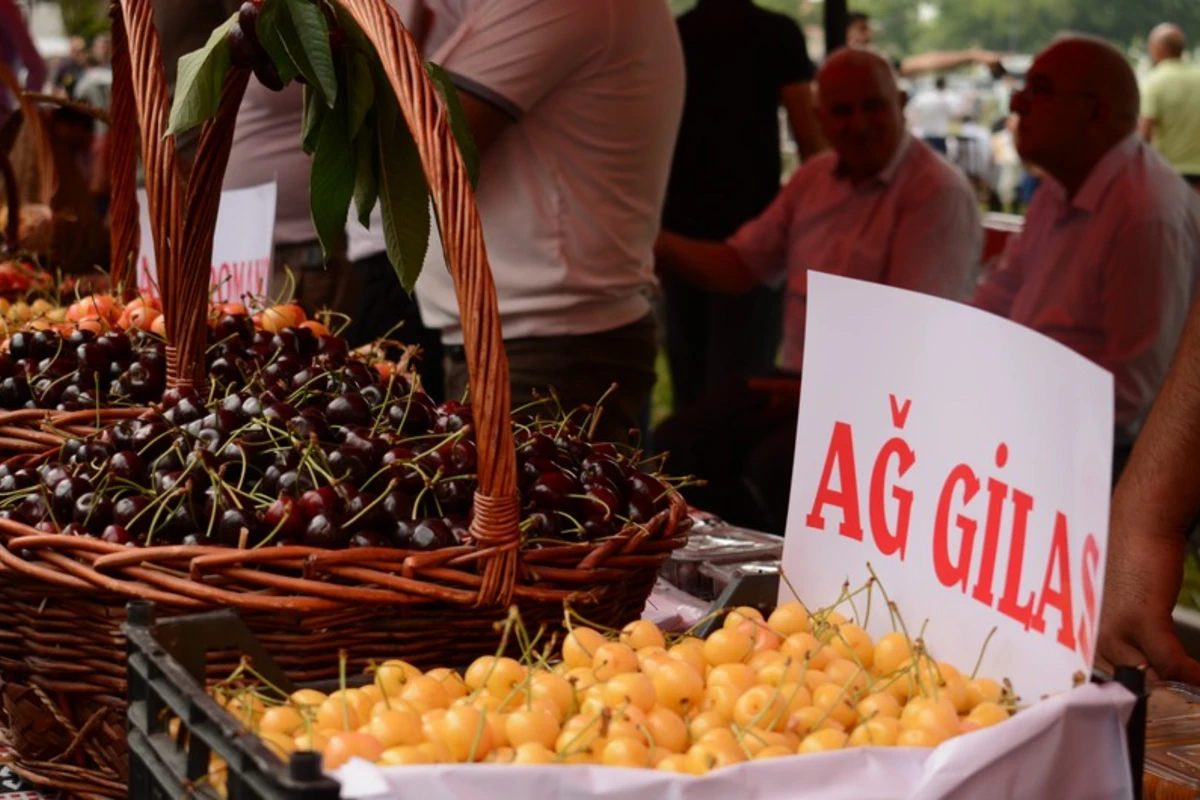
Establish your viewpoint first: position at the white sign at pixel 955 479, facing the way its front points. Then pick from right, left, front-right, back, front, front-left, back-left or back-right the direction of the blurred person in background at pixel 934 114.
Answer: back-right

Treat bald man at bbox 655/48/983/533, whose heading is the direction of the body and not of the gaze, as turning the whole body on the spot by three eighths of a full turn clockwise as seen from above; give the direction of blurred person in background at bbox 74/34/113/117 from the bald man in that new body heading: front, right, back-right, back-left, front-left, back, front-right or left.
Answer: front-left

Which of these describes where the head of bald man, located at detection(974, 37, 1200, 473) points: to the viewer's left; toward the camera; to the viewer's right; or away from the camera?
to the viewer's left

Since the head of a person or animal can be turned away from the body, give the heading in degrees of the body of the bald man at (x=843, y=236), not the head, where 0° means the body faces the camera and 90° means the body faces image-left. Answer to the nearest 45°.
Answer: approximately 45°

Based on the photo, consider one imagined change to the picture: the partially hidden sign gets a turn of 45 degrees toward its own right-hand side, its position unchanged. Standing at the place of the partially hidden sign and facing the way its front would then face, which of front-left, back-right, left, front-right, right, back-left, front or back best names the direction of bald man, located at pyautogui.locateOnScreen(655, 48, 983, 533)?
back

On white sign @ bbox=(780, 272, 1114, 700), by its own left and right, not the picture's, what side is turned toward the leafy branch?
right

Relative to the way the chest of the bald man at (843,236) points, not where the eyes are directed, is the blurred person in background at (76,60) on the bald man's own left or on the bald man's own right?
on the bald man's own right

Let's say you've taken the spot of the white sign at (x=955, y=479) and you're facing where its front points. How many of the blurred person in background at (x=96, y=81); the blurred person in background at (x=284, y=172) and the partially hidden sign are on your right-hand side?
3

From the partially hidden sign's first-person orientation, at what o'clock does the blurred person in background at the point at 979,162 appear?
The blurred person in background is roughly at 7 o'clock from the partially hidden sign.

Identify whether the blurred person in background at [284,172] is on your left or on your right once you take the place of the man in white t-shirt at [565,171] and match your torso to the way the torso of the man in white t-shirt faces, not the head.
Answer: on your right

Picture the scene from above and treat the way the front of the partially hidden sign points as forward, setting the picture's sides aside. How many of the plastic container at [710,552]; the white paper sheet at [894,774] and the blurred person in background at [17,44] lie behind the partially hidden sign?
1

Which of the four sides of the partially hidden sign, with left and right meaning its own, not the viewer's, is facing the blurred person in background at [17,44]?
back
